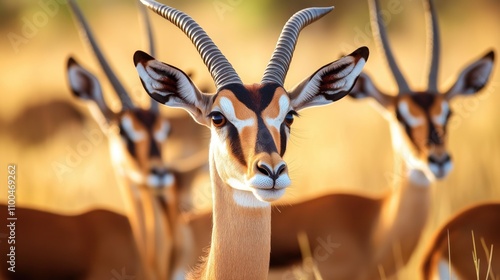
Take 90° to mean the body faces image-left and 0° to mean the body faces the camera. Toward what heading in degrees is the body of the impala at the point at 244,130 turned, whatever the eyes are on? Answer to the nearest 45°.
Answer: approximately 315°

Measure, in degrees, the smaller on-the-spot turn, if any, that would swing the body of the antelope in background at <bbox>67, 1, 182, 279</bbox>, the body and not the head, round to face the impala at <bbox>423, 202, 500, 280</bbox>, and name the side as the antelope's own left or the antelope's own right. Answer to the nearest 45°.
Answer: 0° — it already faces it

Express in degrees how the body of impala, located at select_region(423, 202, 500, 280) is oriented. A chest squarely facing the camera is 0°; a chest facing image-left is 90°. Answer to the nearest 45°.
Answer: approximately 270°

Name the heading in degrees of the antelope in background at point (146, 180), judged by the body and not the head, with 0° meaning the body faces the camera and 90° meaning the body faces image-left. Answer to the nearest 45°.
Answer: approximately 315°
